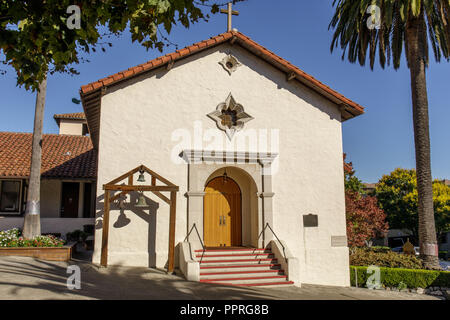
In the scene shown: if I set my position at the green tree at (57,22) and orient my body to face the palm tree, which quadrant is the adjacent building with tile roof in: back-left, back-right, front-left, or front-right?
front-left

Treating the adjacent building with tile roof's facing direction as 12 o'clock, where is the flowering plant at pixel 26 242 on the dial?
The flowering plant is roughly at 12 o'clock from the adjacent building with tile roof.

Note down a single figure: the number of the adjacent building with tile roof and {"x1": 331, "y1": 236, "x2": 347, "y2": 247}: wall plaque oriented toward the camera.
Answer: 2

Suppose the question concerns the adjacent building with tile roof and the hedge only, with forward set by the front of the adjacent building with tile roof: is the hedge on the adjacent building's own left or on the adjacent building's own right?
on the adjacent building's own left

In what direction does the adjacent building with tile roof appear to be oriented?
toward the camera

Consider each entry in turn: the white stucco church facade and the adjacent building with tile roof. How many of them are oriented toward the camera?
2

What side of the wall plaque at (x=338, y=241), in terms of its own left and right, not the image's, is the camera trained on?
front

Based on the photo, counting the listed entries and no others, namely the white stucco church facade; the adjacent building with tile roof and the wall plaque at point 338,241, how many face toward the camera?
3

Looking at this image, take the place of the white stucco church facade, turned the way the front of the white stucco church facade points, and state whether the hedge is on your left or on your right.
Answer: on your left

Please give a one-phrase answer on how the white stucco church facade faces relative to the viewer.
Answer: facing the viewer

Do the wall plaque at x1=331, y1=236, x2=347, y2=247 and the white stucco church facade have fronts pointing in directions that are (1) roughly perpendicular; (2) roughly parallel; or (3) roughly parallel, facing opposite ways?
roughly parallel
